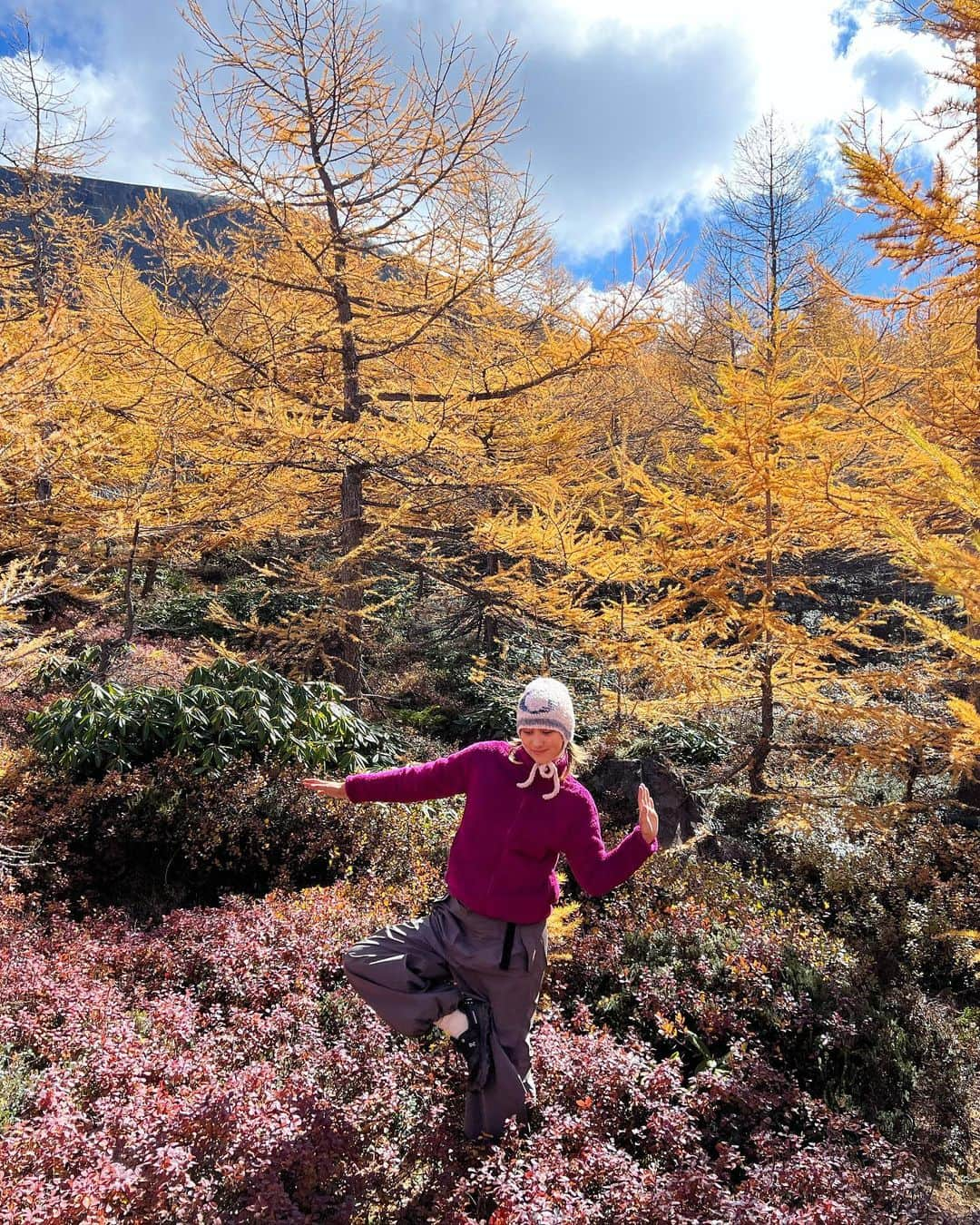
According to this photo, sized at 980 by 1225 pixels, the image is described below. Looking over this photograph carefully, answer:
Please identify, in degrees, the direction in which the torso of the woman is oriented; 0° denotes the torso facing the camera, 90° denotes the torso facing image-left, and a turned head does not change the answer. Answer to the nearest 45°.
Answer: approximately 0°

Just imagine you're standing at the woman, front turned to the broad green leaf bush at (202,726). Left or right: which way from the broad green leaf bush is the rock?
right

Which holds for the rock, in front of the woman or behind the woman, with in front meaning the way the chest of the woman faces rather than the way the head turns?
behind

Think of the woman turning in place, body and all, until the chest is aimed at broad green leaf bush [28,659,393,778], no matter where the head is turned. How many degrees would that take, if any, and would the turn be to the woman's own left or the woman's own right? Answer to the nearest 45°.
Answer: approximately 135° to the woman's own right

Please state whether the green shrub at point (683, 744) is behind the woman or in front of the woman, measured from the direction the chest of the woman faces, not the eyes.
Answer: behind

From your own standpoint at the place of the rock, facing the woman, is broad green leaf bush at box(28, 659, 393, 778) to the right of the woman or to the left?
right

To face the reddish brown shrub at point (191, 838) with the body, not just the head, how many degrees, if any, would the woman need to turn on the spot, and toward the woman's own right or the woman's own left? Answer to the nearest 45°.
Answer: approximately 135° to the woman's own right
